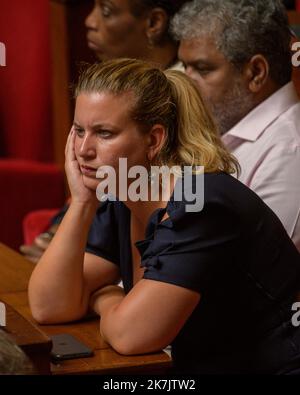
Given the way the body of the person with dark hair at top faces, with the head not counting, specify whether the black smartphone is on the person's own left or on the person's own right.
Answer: on the person's own left

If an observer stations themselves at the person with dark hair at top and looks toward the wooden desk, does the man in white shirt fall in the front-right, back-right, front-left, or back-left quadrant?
front-left

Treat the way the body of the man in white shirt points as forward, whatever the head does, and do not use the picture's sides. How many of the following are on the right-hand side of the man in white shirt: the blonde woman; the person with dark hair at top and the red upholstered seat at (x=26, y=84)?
2

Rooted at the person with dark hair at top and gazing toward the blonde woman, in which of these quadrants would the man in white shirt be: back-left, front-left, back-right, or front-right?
front-left

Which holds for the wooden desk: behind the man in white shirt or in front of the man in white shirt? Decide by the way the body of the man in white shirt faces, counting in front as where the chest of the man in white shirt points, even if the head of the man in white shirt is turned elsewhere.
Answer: in front

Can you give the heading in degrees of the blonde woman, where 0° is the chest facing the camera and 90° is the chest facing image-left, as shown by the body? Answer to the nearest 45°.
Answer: approximately 45°

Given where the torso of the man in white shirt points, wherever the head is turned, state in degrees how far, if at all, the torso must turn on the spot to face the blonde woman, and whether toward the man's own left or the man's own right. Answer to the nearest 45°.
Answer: approximately 45° to the man's own left

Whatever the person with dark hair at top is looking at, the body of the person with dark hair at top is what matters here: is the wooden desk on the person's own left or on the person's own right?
on the person's own left

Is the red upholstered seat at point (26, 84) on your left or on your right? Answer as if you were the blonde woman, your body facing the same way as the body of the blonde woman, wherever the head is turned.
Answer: on your right

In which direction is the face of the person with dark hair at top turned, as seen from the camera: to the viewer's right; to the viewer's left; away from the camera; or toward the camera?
to the viewer's left

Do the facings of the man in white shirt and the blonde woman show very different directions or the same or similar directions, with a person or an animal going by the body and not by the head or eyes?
same or similar directions

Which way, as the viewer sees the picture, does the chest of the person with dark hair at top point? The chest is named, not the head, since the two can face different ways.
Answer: to the viewer's left

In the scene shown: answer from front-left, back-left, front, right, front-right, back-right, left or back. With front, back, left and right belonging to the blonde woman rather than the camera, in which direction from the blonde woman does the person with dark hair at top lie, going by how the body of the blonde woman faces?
back-right

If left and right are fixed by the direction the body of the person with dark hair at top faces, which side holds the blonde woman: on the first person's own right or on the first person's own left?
on the first person's own left

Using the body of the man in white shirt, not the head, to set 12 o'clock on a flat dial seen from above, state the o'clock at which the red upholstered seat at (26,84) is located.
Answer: The red upholstered seat is roughly at 3 o'clock from the man in white shirt.

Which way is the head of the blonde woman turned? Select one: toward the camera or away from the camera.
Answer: toward the camera

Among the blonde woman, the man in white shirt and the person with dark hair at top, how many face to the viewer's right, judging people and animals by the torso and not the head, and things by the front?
0
